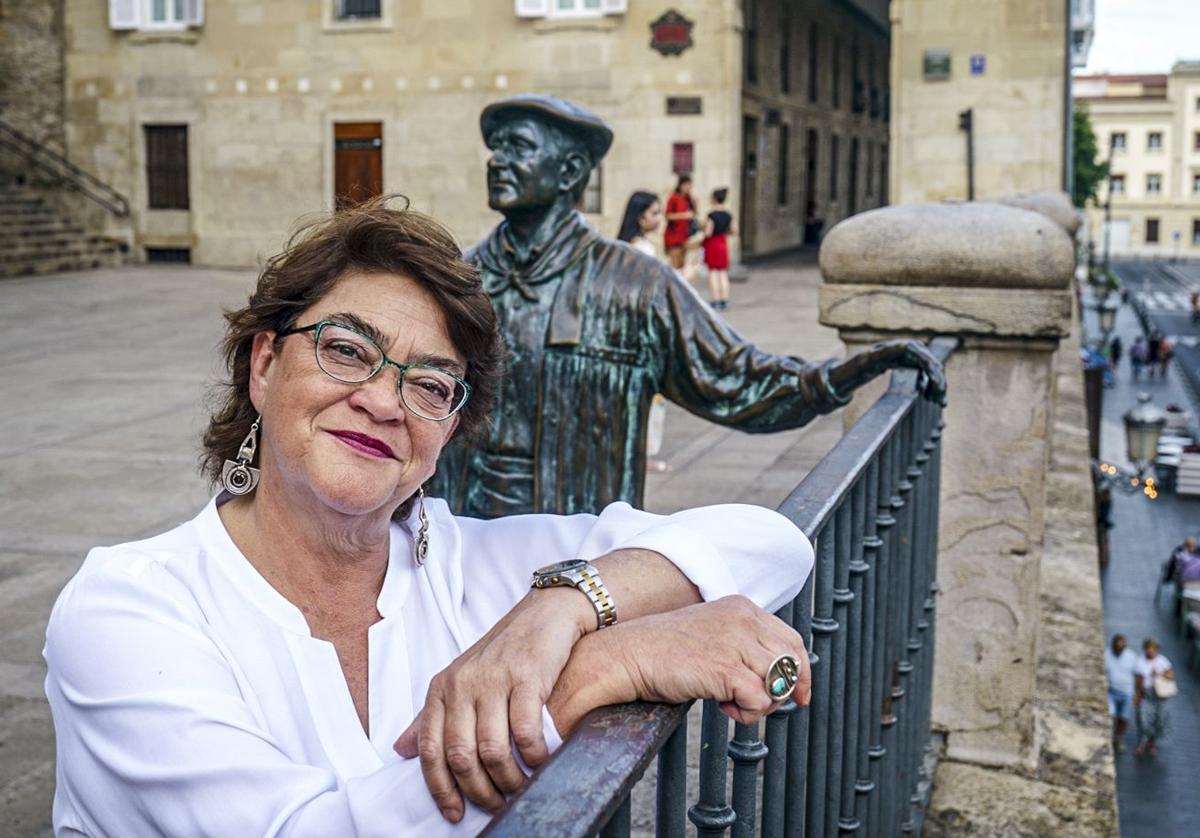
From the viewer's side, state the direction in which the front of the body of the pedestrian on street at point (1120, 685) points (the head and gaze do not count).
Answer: toward the camera

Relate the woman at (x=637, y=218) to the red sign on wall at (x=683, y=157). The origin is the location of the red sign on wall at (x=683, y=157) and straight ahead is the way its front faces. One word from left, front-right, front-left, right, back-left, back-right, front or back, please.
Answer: front

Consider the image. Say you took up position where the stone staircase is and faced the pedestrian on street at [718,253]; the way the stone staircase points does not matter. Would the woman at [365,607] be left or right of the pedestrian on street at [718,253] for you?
right

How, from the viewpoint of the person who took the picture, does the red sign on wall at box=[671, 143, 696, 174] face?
facing the viewer

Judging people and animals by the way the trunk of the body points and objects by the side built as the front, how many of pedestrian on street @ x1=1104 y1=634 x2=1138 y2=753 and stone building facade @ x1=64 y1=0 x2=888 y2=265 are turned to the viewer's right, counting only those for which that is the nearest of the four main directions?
0

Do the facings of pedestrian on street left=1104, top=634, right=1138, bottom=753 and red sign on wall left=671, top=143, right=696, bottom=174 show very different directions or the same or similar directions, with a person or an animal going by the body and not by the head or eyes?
same or similar directions

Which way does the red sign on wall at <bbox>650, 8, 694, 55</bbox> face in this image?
toward the camera

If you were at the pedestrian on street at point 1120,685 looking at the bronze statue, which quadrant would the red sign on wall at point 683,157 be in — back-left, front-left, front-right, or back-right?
back-right

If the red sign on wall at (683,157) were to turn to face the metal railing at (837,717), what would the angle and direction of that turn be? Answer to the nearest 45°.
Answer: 0° — it already faces it
